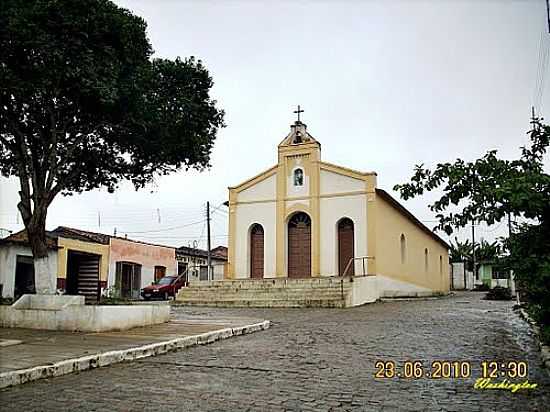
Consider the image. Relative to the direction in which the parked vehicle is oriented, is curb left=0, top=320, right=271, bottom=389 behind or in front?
in front

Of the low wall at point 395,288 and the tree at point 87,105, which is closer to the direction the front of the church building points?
the tree

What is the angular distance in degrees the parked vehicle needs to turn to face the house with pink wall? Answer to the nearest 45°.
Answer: approximately 135° to its right

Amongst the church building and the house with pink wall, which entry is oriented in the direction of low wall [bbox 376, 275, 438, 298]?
the house with pink wall

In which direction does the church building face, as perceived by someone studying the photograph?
facing the viewer and to the left of the viewer

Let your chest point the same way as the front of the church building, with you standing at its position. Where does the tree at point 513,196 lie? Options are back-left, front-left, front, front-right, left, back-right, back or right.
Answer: front-left

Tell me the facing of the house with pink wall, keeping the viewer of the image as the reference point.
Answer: facing the viewer and to the right of the viewer

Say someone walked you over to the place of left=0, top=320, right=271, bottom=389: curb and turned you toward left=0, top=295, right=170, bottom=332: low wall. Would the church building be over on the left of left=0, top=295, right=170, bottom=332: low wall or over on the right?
right

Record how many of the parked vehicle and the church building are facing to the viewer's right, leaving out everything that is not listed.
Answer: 0
